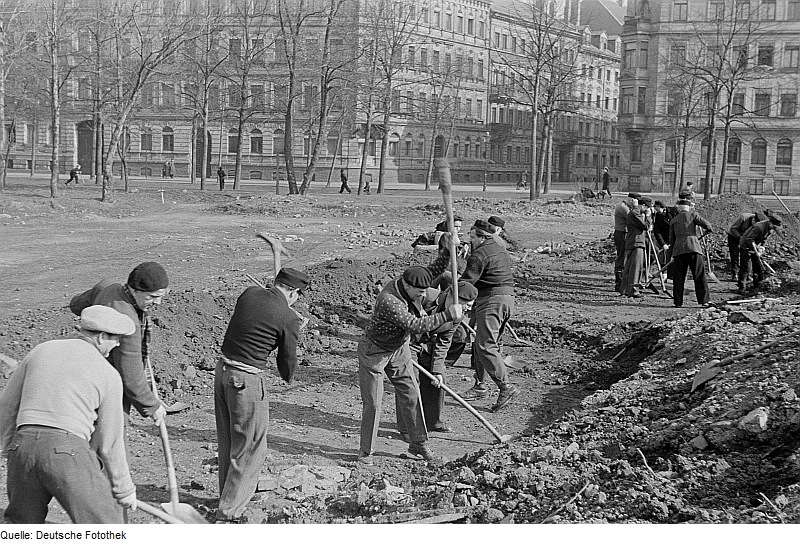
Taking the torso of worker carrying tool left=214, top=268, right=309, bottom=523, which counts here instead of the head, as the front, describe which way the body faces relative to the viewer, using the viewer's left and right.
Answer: facing away from the viewer and to the right of the viewer

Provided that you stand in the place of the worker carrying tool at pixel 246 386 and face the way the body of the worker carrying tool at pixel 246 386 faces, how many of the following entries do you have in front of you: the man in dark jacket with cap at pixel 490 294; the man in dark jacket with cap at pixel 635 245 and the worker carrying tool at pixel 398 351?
3

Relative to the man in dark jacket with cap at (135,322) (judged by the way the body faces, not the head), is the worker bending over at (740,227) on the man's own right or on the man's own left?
on the man's own left

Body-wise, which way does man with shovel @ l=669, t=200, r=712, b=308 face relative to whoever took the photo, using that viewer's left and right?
facing away from the viewer

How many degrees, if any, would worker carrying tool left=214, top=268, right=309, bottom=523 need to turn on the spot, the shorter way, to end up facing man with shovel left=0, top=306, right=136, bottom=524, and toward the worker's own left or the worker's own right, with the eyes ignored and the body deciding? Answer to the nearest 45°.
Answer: approximately 180°

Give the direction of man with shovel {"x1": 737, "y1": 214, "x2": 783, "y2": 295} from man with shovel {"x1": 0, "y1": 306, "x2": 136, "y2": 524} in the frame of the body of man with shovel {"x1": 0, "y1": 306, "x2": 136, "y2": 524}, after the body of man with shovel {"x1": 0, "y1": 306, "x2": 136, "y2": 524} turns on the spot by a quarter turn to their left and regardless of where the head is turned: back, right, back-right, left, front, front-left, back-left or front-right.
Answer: right

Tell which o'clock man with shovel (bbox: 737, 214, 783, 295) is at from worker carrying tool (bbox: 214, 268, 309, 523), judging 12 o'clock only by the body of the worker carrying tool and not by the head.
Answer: The man with shovel is roughly at 12 o'clock from the worker carrying tool.

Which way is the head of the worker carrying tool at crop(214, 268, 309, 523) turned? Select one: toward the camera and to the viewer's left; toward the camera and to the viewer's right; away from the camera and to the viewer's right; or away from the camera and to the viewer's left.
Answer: away from the camera and to the viewer's right

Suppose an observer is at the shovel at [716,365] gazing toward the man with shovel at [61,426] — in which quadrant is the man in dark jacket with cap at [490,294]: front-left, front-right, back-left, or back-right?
front-right

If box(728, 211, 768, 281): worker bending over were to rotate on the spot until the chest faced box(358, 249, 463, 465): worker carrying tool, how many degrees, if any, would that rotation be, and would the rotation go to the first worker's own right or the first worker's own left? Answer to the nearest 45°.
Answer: approximately 90° to the first worker's own right

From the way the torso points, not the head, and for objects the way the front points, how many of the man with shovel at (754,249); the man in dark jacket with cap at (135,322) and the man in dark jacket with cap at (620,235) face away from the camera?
0

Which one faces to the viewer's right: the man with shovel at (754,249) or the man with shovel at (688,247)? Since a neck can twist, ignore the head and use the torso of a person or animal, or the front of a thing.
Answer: the man with shovel at (754,249)

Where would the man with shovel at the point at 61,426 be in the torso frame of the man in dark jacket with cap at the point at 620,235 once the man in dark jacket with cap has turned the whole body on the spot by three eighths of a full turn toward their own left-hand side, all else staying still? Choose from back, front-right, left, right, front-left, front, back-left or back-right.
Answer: back-left

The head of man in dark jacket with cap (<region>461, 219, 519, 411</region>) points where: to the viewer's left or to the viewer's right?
to the viewer's left

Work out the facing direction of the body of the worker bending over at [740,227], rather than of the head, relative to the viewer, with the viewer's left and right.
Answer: facing to the right of the viewer

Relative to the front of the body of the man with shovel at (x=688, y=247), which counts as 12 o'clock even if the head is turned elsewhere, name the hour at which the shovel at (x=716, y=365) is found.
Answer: The shovel is roughly at 6 o'clock from the man with shovel.
